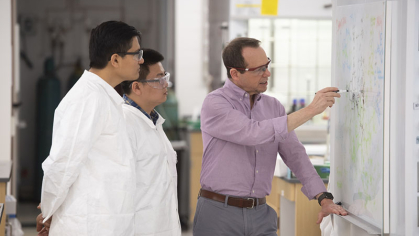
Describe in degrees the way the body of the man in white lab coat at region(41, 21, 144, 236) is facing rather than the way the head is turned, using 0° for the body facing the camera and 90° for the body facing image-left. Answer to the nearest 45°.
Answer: approximately 270°

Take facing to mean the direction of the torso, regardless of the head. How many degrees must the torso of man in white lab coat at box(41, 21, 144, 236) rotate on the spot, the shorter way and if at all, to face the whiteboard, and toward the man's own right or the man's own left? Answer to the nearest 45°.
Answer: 0° — they already face it

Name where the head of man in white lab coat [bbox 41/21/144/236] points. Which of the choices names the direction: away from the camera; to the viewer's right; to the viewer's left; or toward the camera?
to the viewer's right

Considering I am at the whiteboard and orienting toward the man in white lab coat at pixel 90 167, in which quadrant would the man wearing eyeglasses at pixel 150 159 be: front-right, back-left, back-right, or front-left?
front-right

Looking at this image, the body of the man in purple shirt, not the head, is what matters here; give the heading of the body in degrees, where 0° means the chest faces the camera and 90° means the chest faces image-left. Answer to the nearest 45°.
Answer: approximately 315°
